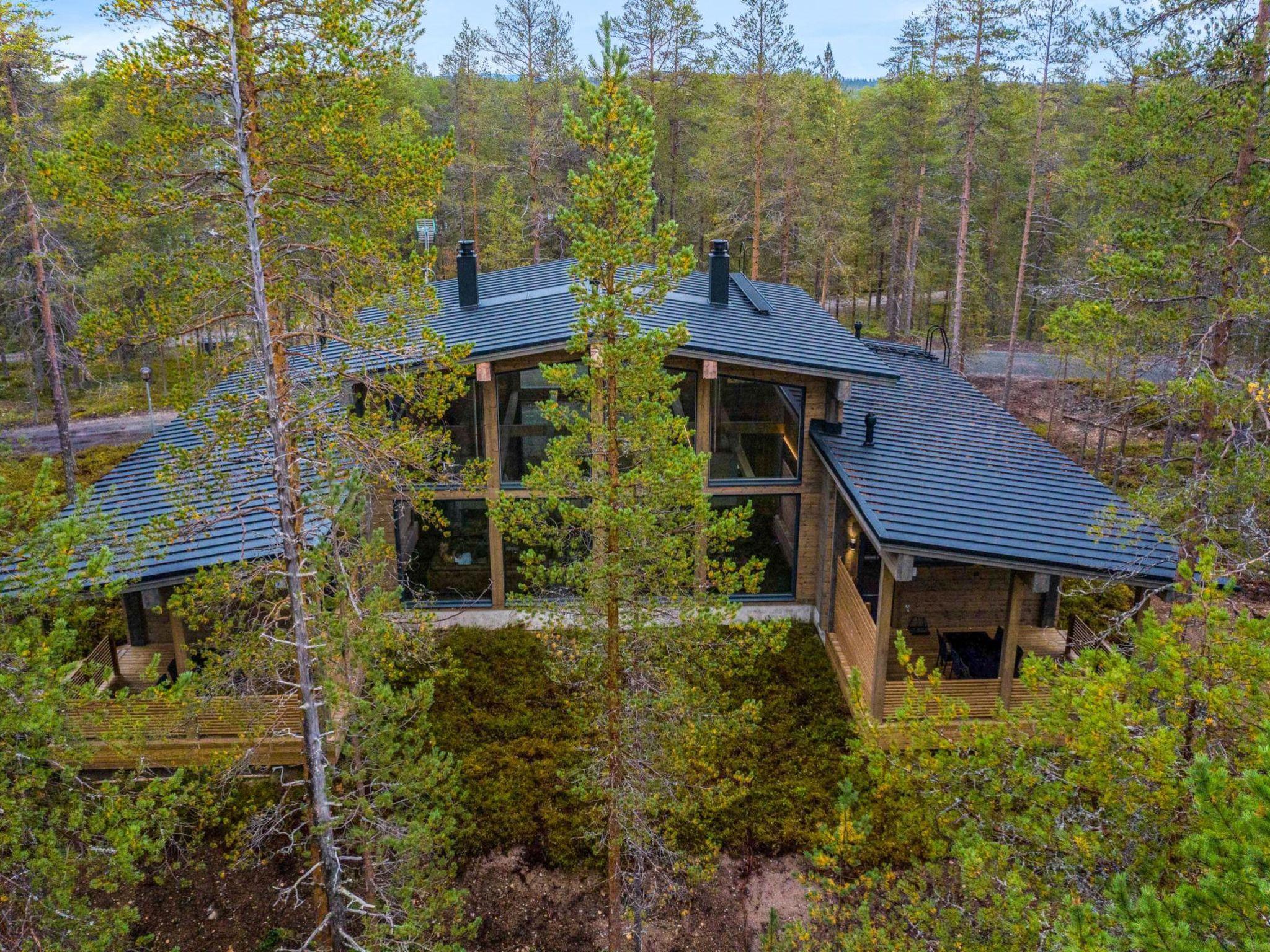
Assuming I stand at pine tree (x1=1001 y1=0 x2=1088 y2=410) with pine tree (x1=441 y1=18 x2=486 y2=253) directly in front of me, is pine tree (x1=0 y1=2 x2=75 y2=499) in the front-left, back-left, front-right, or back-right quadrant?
front-left

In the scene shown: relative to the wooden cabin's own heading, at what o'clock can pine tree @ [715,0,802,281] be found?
The pine tree is roughly at 6 o'clock from the wooden cabin.

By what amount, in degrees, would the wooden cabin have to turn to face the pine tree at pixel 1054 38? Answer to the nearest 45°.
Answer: approximately 135° to its left

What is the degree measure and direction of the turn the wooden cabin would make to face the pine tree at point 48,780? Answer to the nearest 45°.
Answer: approximately 45° to its right

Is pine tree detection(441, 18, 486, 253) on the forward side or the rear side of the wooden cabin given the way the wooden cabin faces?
on the rear side

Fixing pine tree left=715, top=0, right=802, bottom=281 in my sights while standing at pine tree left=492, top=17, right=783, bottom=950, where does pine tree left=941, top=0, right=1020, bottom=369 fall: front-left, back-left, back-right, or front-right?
front-right

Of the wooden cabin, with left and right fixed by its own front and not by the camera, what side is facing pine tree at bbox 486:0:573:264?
back

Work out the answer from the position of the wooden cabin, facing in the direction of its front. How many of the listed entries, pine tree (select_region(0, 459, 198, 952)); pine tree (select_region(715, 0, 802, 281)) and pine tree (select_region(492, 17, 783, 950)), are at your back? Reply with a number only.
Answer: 1

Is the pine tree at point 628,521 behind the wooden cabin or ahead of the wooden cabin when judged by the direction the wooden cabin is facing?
ahead

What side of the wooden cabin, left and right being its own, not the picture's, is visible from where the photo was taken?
front

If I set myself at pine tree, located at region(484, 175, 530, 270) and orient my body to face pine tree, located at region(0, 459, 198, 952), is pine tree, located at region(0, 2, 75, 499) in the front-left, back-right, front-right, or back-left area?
front-right

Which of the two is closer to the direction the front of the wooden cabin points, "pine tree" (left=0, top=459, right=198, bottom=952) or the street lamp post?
the pine tree

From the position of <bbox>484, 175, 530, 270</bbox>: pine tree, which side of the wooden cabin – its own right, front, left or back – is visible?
back

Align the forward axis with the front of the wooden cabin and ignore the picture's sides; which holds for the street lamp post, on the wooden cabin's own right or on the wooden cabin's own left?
on the wooden cabin's own right
